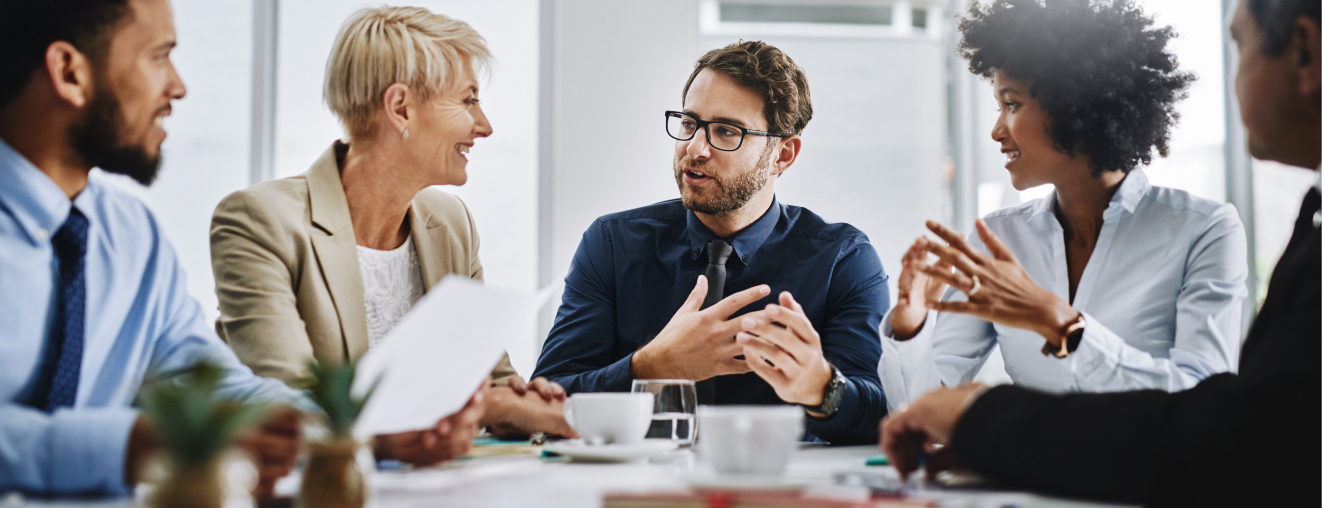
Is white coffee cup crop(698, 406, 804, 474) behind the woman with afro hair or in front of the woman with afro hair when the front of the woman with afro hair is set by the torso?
in front

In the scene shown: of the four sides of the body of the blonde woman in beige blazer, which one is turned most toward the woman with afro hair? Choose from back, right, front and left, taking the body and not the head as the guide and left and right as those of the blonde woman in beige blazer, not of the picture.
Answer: front

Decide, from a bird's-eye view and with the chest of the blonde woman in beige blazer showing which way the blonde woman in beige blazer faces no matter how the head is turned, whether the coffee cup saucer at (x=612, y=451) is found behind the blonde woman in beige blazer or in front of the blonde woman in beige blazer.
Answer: in front

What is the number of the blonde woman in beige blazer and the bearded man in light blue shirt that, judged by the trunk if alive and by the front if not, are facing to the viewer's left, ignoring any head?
0

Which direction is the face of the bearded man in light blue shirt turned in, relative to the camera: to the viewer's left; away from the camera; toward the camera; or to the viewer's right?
to the viewer's right

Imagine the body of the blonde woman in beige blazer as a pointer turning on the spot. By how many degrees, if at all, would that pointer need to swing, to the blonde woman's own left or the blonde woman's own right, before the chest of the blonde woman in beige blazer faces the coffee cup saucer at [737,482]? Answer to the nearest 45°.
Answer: approximately 45° to the blonde woman's own right

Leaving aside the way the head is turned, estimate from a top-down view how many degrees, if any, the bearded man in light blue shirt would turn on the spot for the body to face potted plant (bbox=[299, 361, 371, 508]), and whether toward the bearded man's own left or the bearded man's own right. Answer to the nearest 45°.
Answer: approximately 45° to the bearded man's own right

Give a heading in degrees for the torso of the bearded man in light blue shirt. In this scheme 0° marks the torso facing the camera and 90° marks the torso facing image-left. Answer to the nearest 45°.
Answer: approximately 315°

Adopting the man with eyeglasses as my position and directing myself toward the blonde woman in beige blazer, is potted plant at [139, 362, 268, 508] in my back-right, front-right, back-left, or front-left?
front-left

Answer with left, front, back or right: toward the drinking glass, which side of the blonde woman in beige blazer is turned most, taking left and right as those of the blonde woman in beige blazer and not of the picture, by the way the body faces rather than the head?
front

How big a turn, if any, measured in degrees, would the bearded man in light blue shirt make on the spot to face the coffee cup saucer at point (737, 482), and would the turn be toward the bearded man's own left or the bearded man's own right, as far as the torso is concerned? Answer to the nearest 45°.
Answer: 0° — they already face it

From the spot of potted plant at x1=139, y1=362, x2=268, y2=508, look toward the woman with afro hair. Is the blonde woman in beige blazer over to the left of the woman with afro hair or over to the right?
left

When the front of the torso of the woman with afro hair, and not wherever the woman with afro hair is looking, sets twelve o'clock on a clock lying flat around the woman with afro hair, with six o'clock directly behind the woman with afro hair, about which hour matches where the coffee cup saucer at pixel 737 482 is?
The coffee cup saucer is roughly at 11 o'clock from the woman with afro hair.
